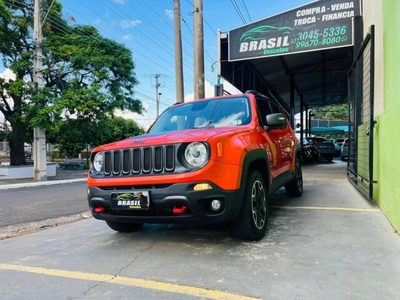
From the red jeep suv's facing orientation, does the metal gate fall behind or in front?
behind

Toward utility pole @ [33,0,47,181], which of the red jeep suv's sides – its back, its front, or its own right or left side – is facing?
right

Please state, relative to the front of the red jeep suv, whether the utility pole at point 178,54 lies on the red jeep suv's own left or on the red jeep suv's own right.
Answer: on the red jeep suv's own right

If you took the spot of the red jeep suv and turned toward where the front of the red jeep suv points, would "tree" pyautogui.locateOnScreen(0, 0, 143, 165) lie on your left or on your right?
on your right

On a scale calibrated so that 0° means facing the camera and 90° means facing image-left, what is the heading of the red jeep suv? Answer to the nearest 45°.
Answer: approximately 45°
